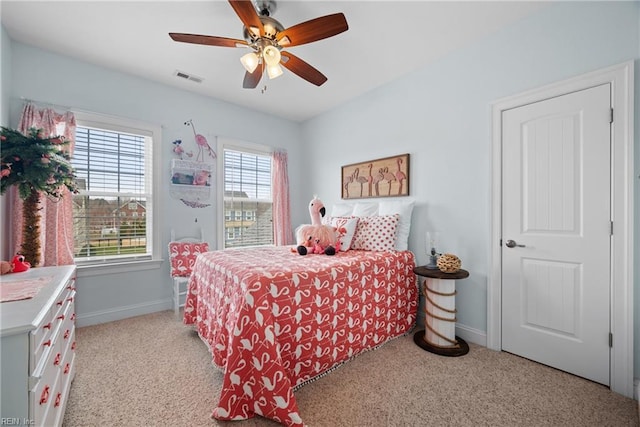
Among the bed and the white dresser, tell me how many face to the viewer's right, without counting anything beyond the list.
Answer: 1

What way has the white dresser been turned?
to the viewer's right

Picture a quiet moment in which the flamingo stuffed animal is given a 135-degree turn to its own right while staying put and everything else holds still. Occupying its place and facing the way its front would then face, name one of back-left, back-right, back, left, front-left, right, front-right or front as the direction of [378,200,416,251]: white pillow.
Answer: back-right

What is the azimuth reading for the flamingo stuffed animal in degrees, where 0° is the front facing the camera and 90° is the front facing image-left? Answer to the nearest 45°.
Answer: approximately 0°

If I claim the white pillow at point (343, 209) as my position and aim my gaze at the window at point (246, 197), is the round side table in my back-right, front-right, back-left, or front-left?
back-left

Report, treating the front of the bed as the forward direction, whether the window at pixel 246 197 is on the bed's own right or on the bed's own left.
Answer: on the bed's own right

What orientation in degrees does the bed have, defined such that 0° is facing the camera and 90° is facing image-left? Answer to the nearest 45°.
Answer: approximately 45°

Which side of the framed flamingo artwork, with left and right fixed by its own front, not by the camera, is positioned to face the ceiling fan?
front
